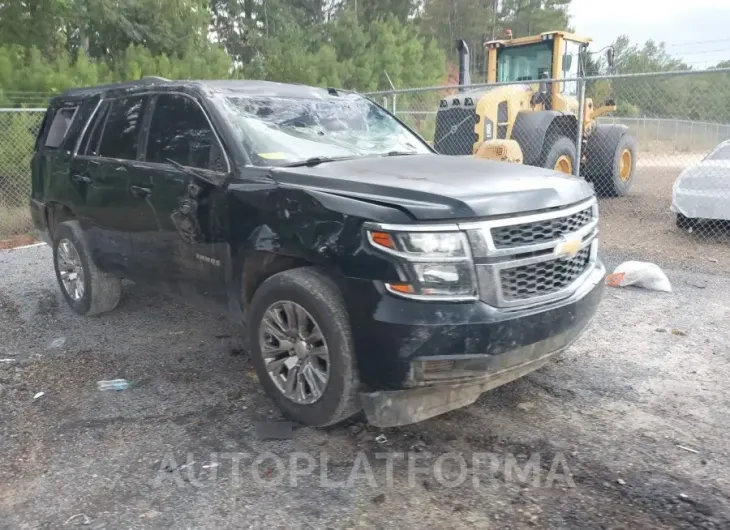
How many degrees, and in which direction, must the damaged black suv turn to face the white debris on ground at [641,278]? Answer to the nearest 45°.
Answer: approximately 90° to its left

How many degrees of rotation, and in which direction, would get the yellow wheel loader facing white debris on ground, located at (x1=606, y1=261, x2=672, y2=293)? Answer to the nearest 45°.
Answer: approximately 135° to its right

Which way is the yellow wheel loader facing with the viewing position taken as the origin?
facing away from the viewer and to the right of the viewer

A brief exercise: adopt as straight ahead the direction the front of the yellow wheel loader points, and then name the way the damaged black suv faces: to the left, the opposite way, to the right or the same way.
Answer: to the right

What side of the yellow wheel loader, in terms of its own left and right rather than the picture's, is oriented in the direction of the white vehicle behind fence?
right

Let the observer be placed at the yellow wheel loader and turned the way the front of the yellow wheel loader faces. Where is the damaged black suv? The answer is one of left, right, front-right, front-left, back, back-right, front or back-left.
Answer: back-right

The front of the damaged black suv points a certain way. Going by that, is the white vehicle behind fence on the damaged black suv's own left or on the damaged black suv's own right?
on the damaged black suv's own left

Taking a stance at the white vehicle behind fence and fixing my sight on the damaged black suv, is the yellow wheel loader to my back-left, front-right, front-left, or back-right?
back-right

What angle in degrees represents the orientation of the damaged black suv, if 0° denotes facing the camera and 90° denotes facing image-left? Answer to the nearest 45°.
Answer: approximately 315°
